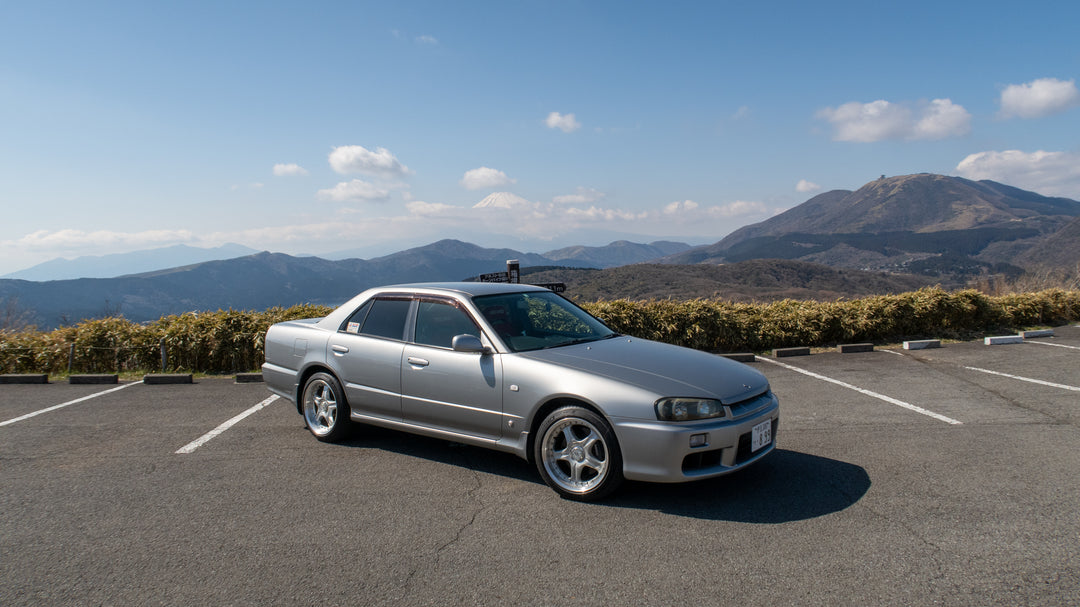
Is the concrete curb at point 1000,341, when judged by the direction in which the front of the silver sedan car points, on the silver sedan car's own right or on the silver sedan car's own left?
on the silver sedan car's own left

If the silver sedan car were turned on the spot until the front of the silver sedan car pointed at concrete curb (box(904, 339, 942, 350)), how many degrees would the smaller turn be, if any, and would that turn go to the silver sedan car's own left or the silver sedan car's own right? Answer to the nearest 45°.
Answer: approximately 90° to the silver sedan car's own left

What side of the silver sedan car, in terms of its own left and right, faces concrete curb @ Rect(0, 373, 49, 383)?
back

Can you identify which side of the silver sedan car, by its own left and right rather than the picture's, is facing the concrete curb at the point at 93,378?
back

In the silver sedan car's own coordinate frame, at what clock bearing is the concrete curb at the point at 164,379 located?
The concrete curb is roughly at 6 o'clock from the silver sedan car.

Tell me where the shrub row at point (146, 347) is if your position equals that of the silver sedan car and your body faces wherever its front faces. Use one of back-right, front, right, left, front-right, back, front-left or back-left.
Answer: back

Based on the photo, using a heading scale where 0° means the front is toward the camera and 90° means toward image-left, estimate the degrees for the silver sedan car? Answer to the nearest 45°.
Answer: approximately 315°

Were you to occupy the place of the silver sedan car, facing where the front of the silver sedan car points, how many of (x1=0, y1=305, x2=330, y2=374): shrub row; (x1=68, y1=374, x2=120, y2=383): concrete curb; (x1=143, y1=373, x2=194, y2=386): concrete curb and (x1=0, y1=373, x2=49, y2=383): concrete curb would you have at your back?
4

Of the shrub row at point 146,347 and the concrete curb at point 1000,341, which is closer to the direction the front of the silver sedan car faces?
the concrete curb
